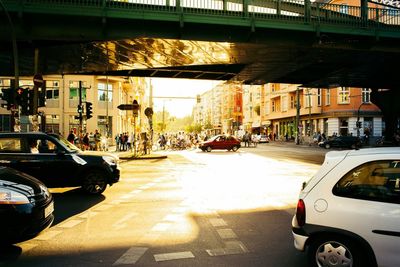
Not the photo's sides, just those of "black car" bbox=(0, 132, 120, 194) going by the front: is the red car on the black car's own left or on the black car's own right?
on the black car's own left

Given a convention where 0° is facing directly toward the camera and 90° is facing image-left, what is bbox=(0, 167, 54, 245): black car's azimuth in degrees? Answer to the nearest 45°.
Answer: approximately 315°

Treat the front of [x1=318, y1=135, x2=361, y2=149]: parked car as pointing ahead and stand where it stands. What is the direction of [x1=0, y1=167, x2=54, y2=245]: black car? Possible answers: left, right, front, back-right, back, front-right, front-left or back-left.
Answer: left

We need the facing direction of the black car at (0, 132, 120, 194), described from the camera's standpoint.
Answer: facing to the right of the viewer

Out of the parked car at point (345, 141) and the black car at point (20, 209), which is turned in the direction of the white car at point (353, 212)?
the black car

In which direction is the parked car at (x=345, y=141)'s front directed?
to the viewer's left

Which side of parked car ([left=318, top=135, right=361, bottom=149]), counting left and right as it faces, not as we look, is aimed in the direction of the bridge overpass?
left

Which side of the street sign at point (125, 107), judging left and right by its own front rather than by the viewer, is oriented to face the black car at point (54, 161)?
front

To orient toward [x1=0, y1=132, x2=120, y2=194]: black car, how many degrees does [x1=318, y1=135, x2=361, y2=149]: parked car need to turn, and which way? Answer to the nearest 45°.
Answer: approximately 90° to its left
